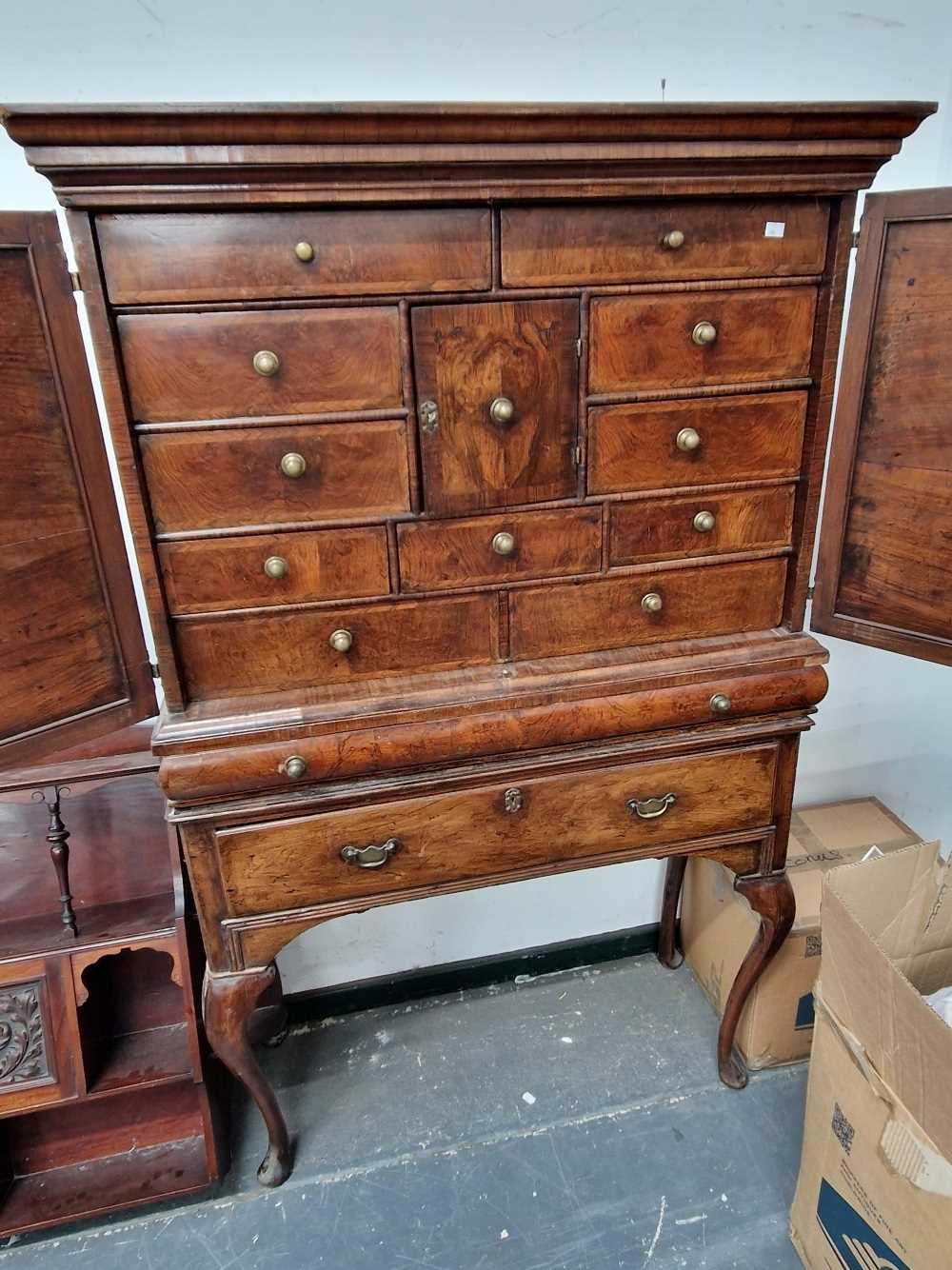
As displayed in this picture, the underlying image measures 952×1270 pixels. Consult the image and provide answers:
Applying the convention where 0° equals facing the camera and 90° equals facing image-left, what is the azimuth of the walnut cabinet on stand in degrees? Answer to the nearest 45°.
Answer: approximately 0°
